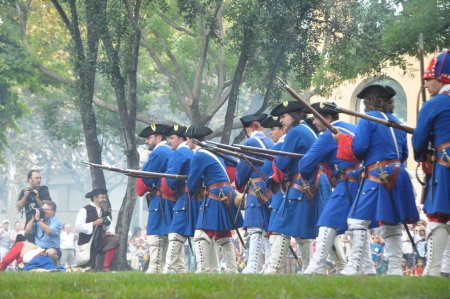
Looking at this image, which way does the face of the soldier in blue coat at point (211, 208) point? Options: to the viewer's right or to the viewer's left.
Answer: to the viewer's left

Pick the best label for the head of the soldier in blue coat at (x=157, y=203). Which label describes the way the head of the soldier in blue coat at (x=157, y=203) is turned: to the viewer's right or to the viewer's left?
to the viewer's left

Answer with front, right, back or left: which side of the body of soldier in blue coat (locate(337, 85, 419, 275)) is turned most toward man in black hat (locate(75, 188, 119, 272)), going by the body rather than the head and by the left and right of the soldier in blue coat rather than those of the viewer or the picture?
front

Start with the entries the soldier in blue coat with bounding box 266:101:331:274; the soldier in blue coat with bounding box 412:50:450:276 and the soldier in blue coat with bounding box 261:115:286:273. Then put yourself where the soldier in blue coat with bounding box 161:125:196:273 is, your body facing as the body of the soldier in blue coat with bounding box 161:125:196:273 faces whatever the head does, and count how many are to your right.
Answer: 0

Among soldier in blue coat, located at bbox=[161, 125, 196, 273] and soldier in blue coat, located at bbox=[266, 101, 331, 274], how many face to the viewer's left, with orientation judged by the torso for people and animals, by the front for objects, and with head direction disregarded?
2

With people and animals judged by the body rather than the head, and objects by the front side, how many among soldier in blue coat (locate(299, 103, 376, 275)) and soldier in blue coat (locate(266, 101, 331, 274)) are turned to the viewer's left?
2

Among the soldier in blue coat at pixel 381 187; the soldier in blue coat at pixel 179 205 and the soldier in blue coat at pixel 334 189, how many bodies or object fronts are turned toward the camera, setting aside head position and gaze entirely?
0

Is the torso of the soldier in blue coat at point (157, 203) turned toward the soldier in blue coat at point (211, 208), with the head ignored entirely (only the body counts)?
no

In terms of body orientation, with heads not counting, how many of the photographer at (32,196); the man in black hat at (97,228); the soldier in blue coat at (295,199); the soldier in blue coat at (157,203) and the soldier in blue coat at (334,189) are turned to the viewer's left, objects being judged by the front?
3

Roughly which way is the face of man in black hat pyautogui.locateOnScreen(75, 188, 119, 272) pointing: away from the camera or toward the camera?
toward the camera

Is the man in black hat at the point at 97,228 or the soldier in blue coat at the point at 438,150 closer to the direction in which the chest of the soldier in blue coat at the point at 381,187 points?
the man in black hat

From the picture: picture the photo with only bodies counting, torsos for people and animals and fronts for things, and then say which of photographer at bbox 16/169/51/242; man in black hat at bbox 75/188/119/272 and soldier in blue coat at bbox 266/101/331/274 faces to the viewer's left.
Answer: the soldier in blue coat
